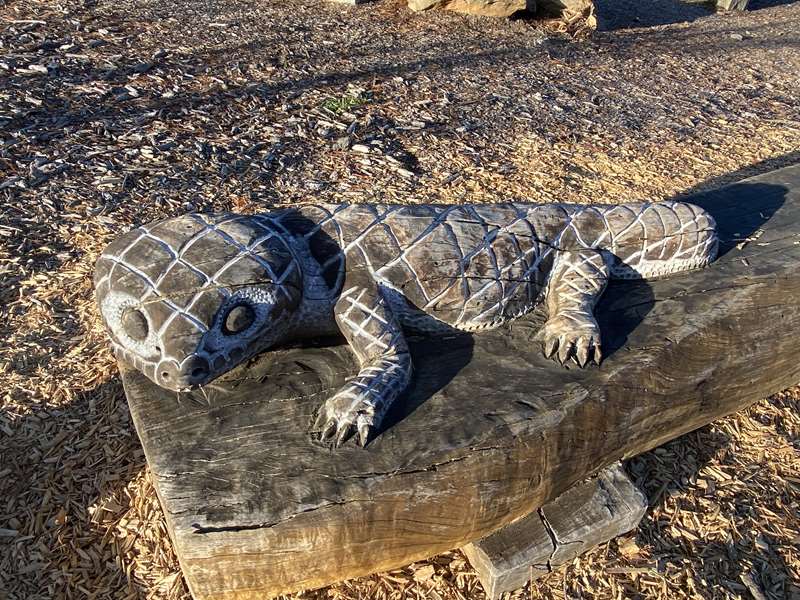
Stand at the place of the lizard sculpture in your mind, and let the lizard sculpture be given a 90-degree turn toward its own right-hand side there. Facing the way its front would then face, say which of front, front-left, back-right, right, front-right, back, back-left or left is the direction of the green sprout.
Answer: front-right

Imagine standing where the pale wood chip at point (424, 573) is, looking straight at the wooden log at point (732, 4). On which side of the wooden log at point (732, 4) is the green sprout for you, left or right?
left

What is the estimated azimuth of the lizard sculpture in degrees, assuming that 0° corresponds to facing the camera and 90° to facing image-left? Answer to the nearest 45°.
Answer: approximately 45°

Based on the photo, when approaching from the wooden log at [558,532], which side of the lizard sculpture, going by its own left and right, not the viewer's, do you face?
left

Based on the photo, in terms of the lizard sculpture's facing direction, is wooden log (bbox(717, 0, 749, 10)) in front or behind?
behind
